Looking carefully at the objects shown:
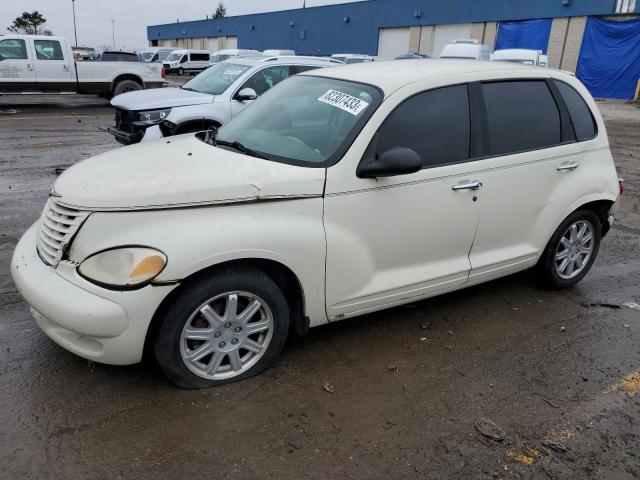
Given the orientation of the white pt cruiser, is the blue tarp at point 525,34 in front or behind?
behind

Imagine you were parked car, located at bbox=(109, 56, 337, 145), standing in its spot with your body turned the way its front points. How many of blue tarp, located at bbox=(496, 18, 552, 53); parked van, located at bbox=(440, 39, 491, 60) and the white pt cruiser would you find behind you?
2

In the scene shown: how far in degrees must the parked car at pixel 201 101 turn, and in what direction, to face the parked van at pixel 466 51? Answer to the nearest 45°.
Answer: approximately 180°

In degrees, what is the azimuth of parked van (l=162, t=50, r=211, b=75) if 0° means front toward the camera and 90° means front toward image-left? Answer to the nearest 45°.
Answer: approximately 45°

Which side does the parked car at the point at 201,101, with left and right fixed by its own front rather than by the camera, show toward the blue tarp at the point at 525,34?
back

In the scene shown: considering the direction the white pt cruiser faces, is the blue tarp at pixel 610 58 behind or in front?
behind
